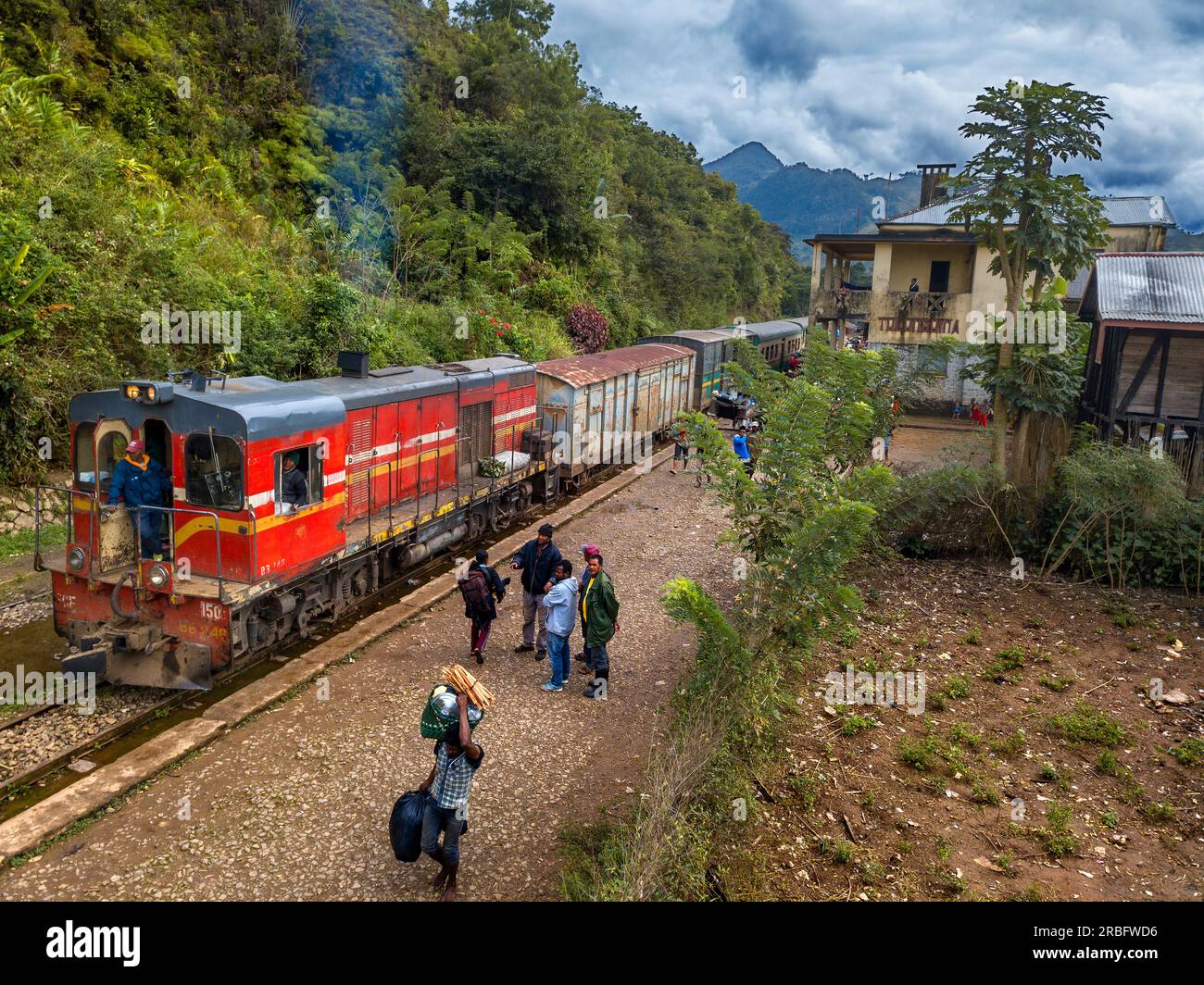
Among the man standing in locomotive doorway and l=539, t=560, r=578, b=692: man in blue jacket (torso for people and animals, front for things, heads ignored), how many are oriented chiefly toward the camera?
1

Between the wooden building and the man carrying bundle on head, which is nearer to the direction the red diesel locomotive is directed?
the man carrying bundle on head

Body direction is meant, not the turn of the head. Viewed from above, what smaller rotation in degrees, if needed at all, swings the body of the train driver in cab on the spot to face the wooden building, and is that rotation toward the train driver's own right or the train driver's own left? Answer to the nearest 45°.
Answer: approximately 135° to the train driver's own left

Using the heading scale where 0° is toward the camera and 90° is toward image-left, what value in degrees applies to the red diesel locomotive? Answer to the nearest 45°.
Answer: approximately 45°

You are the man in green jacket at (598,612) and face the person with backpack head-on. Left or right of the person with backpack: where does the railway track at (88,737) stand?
left
